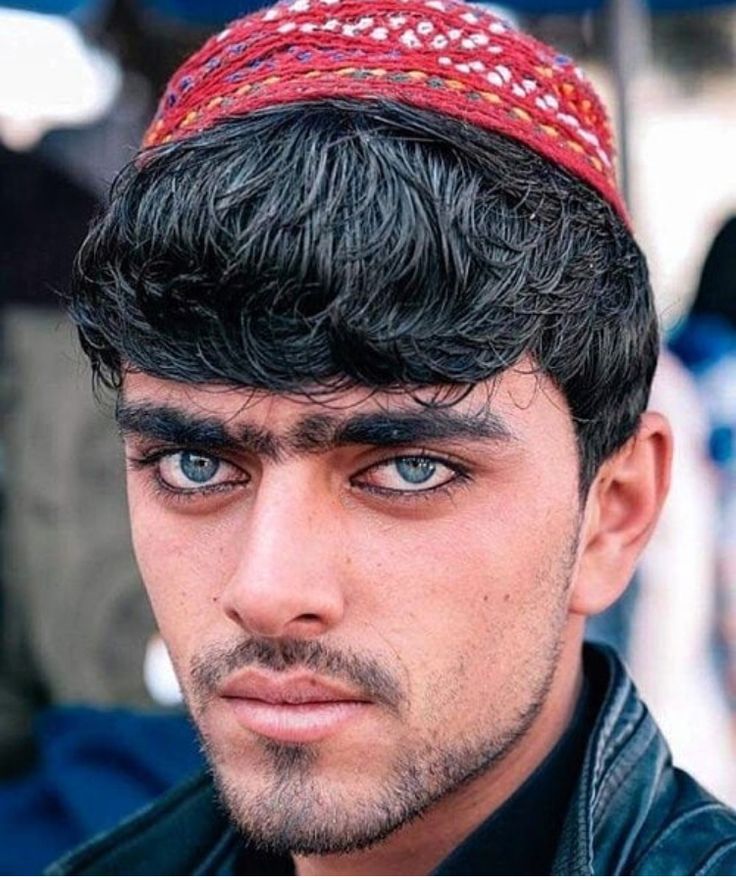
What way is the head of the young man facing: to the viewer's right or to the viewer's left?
to the viewer's left

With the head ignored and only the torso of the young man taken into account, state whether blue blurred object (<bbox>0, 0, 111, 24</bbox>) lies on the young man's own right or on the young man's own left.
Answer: on the young man's own right

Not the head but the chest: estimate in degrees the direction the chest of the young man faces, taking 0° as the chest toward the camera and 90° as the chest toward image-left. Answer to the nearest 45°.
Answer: approximately 45°

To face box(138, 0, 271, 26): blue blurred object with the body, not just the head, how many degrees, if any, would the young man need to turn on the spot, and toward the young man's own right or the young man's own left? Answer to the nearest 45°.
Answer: approximately 135° to the young man's own right

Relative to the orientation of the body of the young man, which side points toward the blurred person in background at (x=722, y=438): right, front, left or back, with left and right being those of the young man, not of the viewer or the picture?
back
